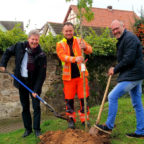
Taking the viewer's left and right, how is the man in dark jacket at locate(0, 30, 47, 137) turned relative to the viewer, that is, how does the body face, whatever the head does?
facing the viewer

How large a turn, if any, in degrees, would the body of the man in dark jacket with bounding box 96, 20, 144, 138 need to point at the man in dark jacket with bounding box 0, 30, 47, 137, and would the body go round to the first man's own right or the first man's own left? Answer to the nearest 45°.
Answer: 0° — they already face them

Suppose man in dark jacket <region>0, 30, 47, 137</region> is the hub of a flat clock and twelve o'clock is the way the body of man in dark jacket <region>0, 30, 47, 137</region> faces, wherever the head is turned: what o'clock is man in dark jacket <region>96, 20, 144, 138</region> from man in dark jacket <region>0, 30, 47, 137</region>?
man in dark jacket <region>96, 20, 144, 138</region> is roughly at 10 o'clock from man in dark jacket <region>0, 30, 47, 137</region>.

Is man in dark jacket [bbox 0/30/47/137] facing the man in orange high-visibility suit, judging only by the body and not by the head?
no

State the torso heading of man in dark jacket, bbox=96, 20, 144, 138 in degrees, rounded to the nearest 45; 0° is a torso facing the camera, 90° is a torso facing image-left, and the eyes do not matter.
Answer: approximately 90°
